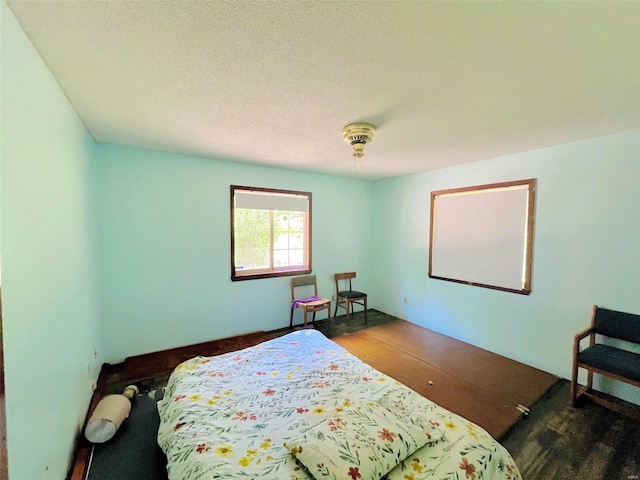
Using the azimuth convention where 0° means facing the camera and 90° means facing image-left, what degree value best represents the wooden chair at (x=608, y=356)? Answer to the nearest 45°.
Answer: approximately 45°

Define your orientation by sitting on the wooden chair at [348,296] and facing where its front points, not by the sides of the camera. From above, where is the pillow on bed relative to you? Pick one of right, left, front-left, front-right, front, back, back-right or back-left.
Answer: front-right

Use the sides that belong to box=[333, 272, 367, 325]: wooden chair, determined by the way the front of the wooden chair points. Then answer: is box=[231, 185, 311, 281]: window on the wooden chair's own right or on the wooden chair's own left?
on the wooden chair's own right

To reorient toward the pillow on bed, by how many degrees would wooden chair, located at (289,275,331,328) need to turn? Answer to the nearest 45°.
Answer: approximately 45° to its right

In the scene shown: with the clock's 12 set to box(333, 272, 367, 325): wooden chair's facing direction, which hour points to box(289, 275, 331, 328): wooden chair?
box(289, 275, 331, 328): wooden chair is roughly at 3 o'clock from box(333, 272, 367, 325): wooden chair.

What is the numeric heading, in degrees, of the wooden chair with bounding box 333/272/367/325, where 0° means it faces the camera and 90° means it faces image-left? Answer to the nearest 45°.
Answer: approximately 315°

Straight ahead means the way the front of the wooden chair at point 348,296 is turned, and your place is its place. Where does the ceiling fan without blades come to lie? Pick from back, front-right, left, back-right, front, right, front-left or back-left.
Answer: front-right

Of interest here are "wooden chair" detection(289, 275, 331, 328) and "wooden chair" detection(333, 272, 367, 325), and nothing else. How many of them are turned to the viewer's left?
0

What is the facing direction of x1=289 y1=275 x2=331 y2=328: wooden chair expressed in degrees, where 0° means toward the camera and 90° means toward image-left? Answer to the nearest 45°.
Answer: approximately 315°

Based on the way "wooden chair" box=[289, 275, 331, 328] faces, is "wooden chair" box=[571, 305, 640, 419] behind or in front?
in front
